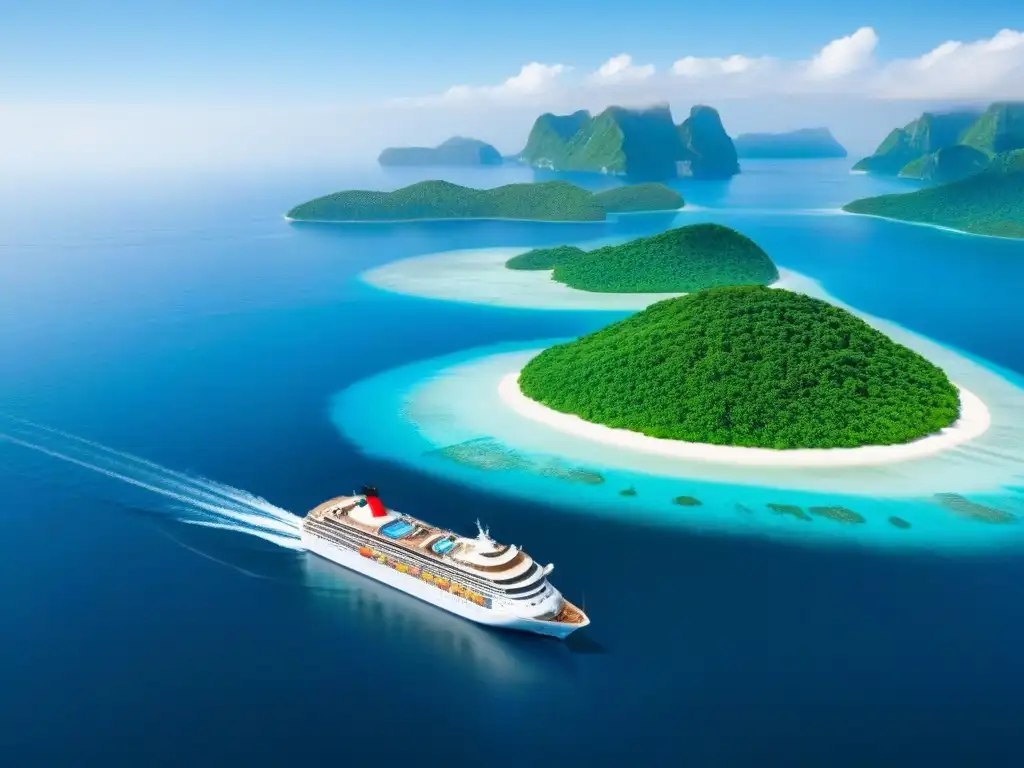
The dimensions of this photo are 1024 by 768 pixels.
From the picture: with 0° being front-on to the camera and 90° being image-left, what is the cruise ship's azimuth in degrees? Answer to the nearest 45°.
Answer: approximately 315°
